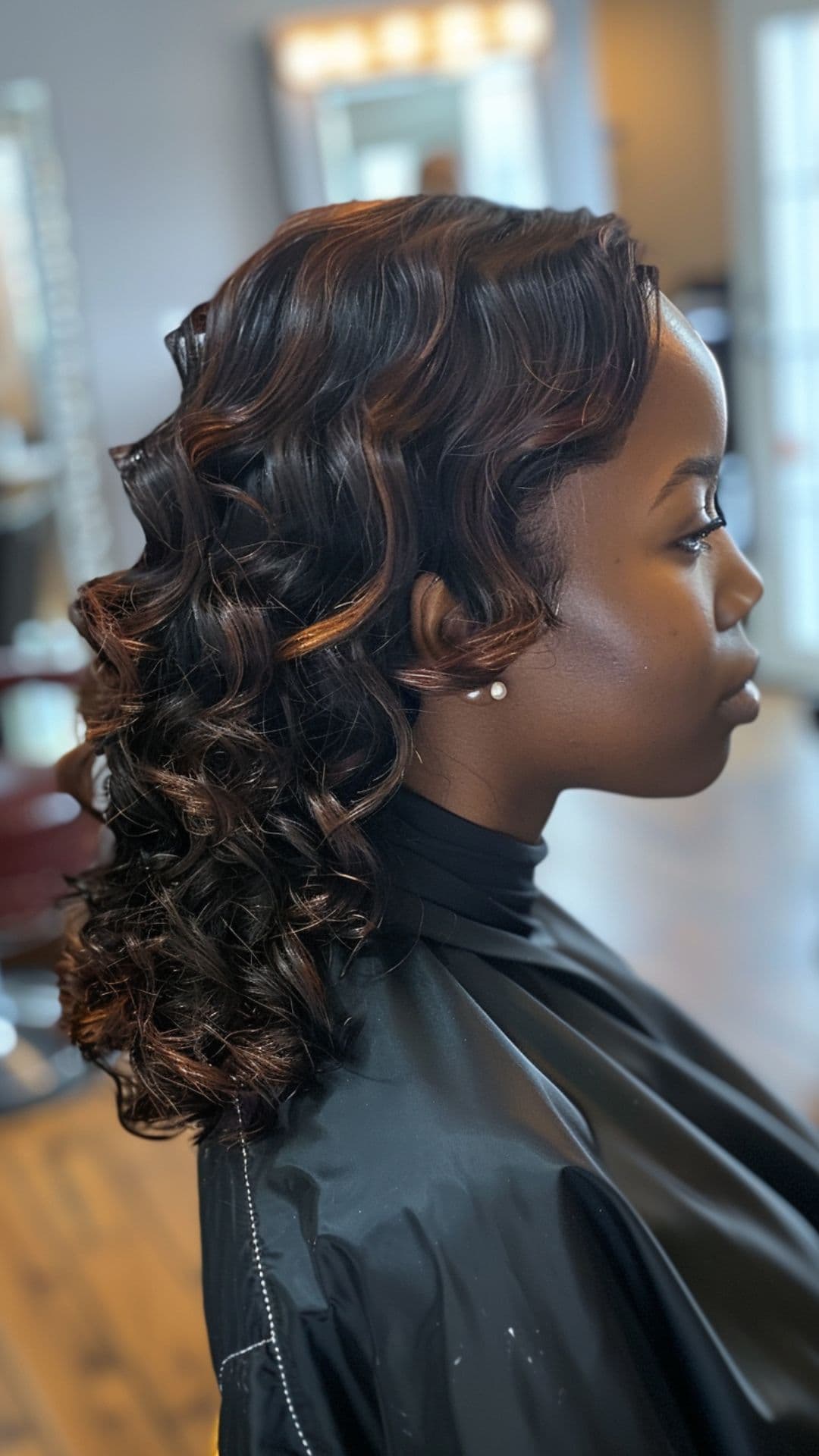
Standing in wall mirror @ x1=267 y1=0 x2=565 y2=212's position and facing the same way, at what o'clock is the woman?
The woman is roughly at 12 o'clock from the wall mirror.

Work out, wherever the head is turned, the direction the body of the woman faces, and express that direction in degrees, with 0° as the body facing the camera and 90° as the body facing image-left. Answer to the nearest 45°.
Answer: approximately 270°

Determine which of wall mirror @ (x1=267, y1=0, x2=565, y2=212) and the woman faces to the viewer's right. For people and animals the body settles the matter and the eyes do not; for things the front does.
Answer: the woman

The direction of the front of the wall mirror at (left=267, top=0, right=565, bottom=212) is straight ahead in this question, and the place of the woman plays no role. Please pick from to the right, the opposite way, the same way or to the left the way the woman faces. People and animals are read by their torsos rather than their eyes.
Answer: to the left

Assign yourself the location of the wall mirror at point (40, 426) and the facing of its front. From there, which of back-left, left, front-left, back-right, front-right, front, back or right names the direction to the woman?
front-right

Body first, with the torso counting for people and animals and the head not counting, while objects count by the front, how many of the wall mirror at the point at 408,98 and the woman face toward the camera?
1

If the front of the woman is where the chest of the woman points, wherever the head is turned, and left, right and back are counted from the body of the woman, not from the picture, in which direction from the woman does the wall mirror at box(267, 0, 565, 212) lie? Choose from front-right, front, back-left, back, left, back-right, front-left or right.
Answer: left

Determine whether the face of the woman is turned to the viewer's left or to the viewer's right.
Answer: to the viewer's right

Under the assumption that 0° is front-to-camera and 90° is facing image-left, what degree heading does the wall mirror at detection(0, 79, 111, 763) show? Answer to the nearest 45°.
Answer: approximately 315°
